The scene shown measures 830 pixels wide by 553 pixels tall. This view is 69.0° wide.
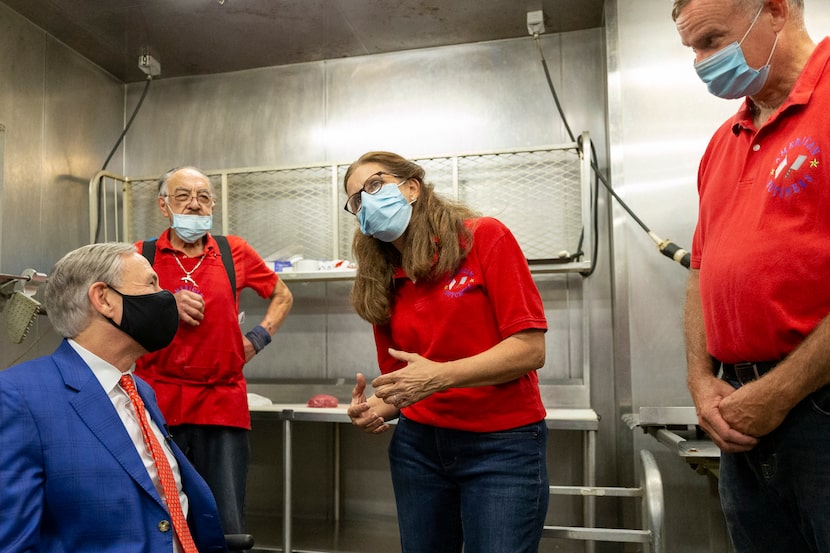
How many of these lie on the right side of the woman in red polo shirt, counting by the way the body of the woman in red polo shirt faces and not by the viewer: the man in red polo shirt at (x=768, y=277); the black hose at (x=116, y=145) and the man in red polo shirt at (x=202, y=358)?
2

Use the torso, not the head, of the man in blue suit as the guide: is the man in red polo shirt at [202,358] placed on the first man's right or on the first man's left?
on the first man's left

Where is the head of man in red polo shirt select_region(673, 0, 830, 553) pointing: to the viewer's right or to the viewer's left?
to the viewer's left

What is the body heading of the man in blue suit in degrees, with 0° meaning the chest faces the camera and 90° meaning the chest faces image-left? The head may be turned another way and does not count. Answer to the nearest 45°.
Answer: approximately 315°

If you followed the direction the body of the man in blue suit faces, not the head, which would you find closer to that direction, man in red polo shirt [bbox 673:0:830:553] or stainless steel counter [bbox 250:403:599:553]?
the man in red polo shirt

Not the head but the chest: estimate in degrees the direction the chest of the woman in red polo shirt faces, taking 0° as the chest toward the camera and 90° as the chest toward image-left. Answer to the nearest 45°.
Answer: approximately 45°

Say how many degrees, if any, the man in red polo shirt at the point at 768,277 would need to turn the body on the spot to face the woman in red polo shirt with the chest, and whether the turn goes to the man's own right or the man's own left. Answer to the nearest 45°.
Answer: approximately 45° to the man's own right

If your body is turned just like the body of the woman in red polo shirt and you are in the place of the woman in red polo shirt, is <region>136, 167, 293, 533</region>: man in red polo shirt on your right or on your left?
on your right

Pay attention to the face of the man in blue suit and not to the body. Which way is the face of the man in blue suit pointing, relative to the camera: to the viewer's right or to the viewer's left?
to the viewer's right

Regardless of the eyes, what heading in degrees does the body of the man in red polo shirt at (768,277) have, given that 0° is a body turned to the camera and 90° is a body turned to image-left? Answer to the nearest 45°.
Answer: approximately 45°
